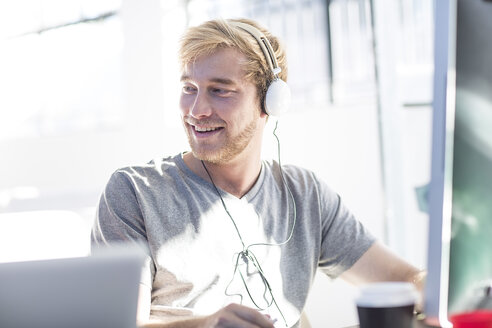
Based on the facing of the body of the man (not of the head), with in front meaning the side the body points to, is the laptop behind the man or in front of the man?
in front

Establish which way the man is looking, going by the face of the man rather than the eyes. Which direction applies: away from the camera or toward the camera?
toward the camera

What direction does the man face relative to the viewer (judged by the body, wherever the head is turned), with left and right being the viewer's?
facing the viewer
